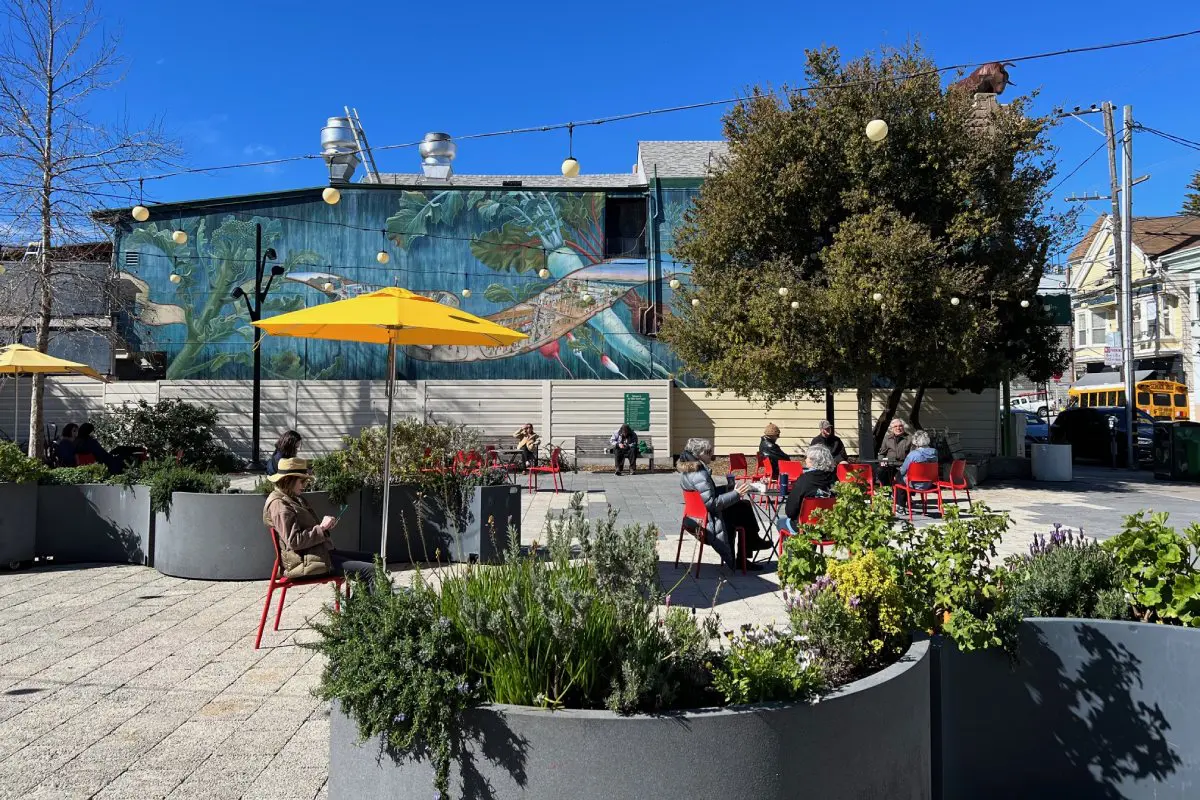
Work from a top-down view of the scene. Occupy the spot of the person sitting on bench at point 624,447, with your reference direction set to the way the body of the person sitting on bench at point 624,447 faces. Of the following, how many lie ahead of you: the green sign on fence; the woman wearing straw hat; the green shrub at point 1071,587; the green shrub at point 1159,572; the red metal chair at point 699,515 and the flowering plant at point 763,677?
5

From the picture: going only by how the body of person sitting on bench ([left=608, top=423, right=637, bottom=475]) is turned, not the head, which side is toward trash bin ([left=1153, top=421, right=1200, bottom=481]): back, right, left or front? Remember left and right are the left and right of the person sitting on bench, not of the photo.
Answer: left

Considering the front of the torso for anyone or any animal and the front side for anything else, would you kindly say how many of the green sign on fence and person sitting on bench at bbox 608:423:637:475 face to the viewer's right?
0

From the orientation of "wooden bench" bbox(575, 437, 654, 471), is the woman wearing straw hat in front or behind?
in front

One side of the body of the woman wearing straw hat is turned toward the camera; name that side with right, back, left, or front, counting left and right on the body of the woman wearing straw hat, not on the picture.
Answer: right

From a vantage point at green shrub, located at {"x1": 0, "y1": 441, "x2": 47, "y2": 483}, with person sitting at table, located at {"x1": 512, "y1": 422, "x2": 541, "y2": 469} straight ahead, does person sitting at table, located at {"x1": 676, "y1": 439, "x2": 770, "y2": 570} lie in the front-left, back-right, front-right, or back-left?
front-right

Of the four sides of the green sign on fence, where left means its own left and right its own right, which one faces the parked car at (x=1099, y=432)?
left

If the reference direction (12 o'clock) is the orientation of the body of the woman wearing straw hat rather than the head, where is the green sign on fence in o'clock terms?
The green sign on fence is roughly at 10 o'clock from the woman wearing straw hat.

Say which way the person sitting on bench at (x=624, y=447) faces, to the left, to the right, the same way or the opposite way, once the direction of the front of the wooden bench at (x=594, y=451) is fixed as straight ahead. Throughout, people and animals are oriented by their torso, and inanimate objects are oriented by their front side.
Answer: the same way

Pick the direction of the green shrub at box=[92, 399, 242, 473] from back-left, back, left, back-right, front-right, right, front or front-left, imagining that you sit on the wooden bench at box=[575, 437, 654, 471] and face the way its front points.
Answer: right

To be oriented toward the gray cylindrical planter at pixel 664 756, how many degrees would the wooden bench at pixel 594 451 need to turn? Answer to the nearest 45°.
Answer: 0° — it already faces it

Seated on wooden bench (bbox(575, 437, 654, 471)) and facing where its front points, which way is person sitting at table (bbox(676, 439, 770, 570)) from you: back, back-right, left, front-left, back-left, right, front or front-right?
front

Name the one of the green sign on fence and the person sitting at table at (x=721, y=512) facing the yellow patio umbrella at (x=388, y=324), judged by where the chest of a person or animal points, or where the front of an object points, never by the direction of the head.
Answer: the green sign on fence

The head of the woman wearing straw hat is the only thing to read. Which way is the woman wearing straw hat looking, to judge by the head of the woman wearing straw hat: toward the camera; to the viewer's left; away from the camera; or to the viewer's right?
to the viewer's right

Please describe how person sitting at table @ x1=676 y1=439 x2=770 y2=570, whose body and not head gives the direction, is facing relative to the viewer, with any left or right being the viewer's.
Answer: facing to the right of the viewer

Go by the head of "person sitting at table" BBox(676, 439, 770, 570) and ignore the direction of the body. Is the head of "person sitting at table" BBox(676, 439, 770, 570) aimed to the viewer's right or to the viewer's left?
to the viewer's right

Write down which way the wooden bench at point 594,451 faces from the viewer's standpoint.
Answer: facing the viewer

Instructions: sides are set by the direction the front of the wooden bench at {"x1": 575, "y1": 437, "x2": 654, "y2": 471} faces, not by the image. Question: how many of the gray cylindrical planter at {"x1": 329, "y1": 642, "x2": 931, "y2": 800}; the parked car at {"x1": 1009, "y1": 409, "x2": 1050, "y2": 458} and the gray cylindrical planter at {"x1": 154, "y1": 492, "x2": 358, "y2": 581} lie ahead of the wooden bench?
2

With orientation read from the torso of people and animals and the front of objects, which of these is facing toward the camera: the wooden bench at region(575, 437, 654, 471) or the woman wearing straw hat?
the wooden bench

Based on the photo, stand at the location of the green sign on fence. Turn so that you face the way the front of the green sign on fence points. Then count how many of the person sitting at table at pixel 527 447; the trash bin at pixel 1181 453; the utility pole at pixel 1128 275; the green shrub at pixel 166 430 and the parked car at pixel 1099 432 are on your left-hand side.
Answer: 3
